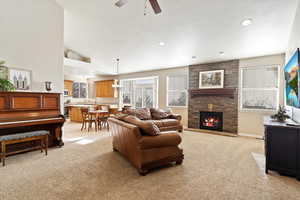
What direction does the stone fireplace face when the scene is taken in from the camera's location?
facing the viewer and to the left of the viewer

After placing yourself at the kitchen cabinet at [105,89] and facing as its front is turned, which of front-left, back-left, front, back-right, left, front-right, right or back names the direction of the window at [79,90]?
back-right

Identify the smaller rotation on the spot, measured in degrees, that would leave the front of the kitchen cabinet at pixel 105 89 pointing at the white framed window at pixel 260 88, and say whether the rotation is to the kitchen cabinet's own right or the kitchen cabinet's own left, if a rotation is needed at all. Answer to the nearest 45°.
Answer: approximately 45° to the kitchen cabinet's own left

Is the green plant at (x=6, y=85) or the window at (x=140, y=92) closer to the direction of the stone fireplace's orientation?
the green plant

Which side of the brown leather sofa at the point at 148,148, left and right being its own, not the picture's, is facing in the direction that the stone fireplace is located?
front

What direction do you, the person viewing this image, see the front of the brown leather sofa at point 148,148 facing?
facing away from the viewer and to the right of the viewer

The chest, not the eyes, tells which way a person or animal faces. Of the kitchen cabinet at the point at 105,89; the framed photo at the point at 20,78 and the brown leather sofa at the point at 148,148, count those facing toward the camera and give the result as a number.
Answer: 2

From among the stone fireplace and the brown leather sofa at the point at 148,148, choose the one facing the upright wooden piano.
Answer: the stone fireplace

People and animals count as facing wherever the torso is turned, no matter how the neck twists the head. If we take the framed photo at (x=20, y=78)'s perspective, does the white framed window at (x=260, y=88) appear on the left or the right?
on its left

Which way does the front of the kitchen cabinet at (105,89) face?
toward the camera

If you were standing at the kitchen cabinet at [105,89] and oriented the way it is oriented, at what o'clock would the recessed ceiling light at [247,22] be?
The recessed ceiling light is roughly at 11 o'clock from the kitchen cabinet.

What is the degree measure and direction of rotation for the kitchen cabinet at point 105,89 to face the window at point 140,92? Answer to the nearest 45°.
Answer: approximately 45° to its left

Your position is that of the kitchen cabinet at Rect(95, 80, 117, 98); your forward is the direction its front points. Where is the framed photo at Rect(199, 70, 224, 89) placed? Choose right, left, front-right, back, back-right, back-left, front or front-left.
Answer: front-left

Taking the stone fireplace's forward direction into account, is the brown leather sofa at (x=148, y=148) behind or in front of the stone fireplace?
in front
